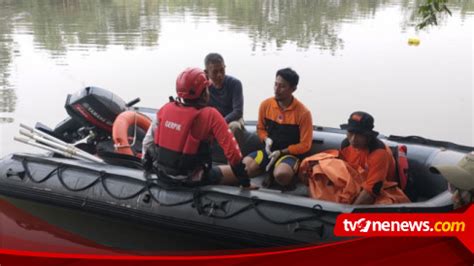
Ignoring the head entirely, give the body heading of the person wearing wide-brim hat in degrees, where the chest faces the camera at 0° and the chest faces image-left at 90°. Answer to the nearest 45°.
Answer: approximately 45°

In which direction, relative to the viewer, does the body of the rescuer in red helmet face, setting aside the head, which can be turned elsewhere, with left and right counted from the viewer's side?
facing away from the viewer and to the right of the viewer

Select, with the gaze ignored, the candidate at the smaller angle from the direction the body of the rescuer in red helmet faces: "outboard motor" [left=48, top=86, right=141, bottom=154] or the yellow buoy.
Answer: the yellow buoy

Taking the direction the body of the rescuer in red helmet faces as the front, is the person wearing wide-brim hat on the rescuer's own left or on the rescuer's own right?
on the rescuer's own right

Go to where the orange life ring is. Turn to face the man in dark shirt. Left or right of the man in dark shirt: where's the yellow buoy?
left

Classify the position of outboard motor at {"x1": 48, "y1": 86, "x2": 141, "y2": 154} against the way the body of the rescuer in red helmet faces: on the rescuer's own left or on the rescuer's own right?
on the rescuer's own left

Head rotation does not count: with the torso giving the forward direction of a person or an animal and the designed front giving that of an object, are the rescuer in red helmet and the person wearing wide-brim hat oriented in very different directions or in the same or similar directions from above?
very different directions

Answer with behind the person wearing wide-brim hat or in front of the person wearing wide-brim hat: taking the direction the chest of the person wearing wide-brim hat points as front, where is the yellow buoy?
behind

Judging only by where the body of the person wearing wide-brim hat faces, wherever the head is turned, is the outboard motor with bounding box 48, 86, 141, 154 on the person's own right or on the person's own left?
on the person's own right

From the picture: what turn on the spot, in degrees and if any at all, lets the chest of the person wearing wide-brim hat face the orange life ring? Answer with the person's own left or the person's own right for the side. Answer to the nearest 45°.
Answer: approximately 45° to the person's own right

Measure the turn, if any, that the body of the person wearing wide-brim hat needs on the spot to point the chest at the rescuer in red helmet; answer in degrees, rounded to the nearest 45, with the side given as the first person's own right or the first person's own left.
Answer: approximately 45° to the first person's own right

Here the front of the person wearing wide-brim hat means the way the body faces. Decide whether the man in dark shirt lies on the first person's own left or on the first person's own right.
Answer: on the first person's own right
